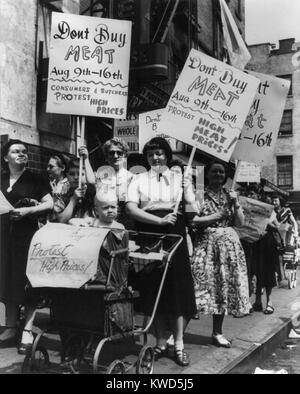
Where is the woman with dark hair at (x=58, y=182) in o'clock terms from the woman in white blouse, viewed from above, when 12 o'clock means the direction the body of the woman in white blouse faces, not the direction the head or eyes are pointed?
The woman with dark hair is roughly at 4 o'clock from the woman in white blouse.

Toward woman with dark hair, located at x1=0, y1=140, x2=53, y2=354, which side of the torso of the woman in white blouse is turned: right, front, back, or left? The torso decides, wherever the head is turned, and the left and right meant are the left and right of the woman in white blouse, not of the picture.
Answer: right

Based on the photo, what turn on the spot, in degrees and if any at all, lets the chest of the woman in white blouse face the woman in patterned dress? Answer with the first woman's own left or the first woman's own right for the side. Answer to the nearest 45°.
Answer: approximately 135° to the first woman's own left

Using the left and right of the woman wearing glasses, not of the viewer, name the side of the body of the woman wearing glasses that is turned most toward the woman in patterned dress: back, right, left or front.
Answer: left

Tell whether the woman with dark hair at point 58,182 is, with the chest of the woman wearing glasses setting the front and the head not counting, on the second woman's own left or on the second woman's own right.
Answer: on the second woman's own right

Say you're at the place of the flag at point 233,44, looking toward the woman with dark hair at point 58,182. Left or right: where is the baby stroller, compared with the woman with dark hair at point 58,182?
left

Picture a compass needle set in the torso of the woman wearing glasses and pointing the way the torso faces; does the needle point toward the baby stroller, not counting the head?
yes

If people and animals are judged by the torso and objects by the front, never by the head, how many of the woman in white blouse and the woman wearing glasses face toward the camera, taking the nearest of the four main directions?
2
